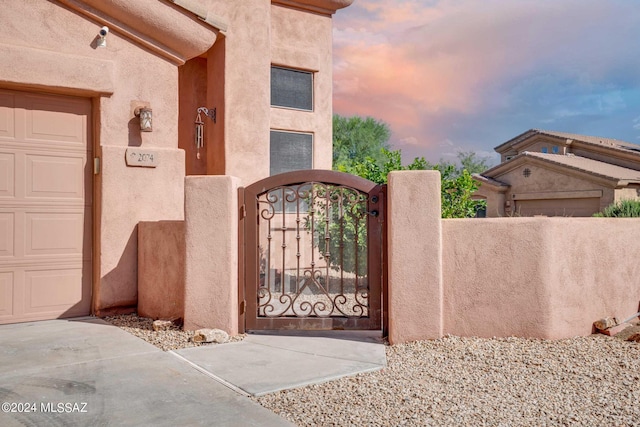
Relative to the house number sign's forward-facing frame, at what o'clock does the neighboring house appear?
The neighboring house is roughly at 8 o'clock from the house number sign.

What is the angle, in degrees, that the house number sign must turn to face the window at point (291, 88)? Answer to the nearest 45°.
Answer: approximately 135° to its left

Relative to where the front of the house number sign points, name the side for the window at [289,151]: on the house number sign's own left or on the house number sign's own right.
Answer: on the house number sign's own left

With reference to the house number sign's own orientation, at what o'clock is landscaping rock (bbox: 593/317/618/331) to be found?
The landscaping rock is roughly at 10 o'clock from the house number sign.

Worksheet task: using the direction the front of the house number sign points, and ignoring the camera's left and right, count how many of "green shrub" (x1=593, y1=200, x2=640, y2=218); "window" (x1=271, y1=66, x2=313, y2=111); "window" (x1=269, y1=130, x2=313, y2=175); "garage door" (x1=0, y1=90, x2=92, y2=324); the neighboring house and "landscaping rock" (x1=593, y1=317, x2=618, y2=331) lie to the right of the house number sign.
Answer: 1

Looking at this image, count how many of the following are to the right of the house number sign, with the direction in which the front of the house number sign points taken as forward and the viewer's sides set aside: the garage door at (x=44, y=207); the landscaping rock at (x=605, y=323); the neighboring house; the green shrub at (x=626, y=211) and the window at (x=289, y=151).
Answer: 1

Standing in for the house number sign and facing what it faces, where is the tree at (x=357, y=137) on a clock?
The tree is roughly at 7 o'clock from the house number sign.

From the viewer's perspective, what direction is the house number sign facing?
toward the camera
